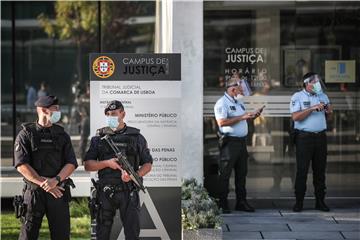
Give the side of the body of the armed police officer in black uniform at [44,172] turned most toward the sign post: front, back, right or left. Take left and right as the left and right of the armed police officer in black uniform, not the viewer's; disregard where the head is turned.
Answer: left

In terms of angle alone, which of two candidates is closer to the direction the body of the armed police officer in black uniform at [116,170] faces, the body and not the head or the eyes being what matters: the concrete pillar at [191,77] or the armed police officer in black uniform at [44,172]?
the armed police officer in black uniform

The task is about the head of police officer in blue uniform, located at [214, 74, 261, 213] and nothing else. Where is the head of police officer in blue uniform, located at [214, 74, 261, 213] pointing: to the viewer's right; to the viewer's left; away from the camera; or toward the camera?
to the viewer's right

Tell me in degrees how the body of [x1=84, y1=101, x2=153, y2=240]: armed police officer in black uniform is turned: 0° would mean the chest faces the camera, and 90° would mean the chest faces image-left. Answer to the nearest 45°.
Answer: approximately 0°

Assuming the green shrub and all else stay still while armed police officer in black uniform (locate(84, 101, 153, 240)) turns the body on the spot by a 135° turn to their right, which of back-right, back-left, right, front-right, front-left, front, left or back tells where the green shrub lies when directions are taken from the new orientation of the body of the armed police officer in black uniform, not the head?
right

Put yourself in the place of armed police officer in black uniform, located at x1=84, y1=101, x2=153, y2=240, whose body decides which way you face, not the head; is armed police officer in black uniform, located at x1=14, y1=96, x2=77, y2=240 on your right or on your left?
on your right

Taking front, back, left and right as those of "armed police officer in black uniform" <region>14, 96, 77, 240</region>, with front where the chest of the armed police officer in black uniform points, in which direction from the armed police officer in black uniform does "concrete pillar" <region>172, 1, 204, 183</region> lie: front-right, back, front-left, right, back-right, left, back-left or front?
back-left

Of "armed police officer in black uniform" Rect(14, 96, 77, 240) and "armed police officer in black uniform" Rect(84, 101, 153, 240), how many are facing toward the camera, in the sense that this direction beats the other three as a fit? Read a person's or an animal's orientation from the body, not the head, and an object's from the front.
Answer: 2

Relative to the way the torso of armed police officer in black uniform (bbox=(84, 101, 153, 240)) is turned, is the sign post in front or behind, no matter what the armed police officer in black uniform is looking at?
behind

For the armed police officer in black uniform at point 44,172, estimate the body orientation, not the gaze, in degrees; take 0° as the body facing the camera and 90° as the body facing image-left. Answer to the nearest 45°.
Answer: approximately 0°

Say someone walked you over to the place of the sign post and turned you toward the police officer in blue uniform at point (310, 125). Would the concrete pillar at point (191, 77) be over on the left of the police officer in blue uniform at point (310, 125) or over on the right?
left
